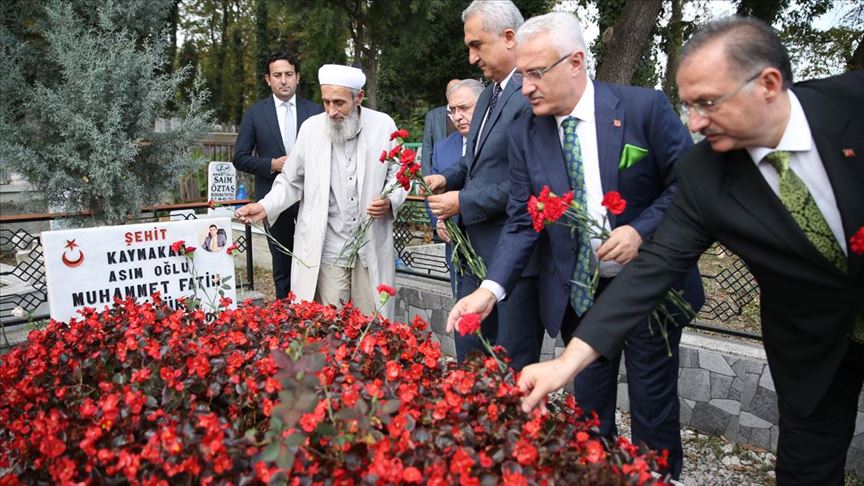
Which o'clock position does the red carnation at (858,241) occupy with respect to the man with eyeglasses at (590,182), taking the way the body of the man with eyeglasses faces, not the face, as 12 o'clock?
The red carnation is roughly at 9 o'clock from the man with eyeglasses.

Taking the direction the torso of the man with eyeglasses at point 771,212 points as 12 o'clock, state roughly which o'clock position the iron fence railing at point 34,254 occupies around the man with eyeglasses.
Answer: The iron fence railing is roughly at 2 o'clock from the man with eyeglasses.

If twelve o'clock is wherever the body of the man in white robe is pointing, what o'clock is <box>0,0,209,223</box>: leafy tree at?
The leafy tree is roughly at 4 o'clock from the man in white robe.

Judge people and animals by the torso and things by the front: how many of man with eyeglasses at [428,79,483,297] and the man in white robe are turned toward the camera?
2

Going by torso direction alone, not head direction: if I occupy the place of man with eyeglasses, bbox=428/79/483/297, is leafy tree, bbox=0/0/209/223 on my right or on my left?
on my right

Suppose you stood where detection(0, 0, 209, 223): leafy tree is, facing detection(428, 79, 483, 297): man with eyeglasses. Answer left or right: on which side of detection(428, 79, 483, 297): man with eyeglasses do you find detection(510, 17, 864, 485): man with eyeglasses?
right

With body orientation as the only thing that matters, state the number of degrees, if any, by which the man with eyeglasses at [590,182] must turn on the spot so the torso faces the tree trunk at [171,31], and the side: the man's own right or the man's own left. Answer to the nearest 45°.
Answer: approximately 90° to the man's own right
